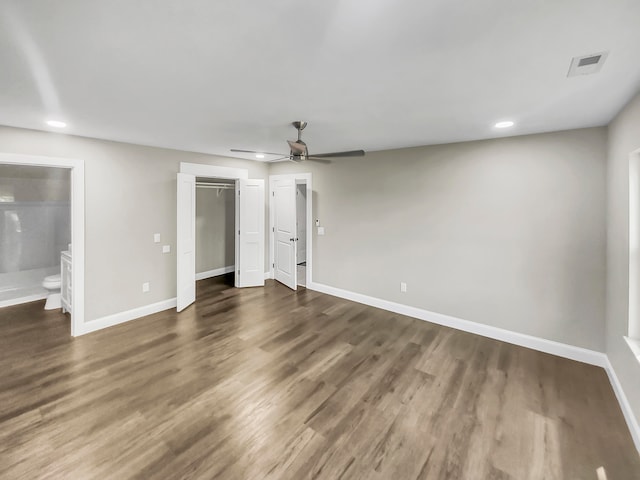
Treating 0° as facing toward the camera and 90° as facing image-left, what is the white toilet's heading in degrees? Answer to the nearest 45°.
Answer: approximately 90°

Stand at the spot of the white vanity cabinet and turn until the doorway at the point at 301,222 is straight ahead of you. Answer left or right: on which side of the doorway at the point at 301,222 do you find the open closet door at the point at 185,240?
right

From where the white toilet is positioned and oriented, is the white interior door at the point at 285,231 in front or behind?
behind

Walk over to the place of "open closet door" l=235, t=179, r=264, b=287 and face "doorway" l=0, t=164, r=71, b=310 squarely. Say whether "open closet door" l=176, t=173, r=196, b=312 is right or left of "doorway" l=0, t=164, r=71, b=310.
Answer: left

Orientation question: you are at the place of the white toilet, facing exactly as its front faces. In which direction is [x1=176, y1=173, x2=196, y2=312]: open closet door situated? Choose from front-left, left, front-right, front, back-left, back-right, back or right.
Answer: back-left
